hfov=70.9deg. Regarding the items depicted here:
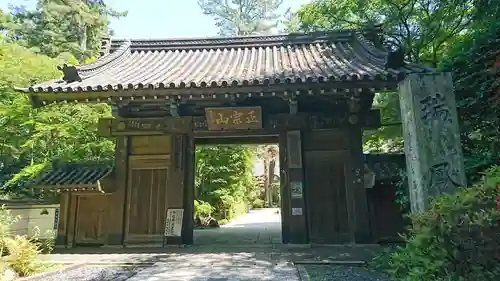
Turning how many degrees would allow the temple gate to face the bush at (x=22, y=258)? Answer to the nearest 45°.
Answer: approximately 45° to its right

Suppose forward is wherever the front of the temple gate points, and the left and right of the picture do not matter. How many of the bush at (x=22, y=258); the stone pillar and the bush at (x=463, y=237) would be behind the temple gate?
0

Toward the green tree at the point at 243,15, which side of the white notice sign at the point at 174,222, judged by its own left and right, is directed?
back

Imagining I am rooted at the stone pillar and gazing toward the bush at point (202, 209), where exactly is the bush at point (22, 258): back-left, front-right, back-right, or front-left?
front-left

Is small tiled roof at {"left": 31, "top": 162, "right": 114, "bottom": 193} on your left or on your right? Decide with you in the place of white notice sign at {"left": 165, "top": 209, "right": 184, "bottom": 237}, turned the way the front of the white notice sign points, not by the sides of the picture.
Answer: on your right

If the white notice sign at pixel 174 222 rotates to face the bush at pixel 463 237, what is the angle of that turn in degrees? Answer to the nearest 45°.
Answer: approximately 45° to its left

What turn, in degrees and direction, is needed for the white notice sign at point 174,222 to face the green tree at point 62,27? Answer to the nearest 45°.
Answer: approximately 135° to its right

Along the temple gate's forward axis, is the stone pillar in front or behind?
in front

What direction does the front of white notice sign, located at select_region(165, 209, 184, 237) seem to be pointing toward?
toward the camera

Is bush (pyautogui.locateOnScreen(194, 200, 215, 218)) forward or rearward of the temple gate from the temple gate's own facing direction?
rearward

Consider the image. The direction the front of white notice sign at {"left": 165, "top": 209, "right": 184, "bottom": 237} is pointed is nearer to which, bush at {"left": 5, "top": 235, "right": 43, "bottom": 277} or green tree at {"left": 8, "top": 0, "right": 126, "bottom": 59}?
the bush

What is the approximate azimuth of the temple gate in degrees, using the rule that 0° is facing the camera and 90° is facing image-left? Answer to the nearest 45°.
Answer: approximately 0°

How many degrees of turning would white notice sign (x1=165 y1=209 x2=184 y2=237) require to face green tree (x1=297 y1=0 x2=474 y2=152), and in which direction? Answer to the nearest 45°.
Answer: approximately 90° to its left

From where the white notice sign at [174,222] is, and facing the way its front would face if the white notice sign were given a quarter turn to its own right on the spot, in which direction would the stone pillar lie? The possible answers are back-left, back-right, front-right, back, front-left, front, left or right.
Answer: back-left

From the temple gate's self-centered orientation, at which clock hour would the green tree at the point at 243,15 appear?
The green tree is roughly at 6 o'clock from the temple gate.

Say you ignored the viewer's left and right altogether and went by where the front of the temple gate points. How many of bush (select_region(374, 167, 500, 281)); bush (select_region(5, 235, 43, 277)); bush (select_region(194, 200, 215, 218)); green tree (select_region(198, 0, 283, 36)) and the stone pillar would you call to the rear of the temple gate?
2

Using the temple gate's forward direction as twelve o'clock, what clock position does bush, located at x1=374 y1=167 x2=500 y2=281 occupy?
The bush is roughly at 11 o'clock from the temple gate.

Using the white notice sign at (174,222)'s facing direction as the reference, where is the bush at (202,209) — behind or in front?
behind
